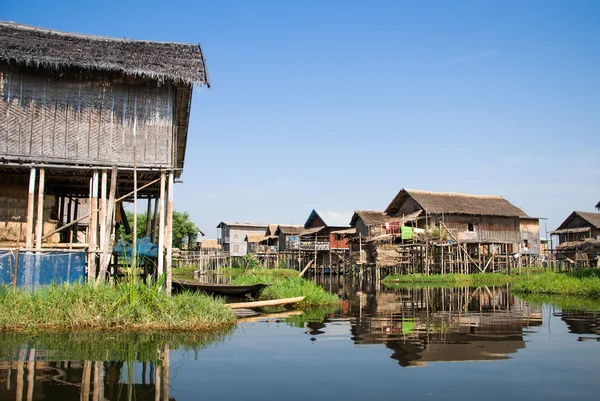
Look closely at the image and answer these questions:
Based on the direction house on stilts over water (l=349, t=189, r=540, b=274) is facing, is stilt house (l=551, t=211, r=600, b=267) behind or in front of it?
behind

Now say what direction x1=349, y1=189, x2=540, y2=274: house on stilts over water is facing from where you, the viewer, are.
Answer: facing the viewer and to the left of the viewer

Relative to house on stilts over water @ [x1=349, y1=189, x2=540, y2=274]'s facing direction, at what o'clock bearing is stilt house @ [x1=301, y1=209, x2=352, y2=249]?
The stilt house is roughly at 3 o'clock from the house on stilts over water.

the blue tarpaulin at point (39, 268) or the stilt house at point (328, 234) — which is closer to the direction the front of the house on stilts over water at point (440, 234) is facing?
the blue tarpaulin

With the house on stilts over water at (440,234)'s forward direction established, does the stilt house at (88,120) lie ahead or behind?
ahead
